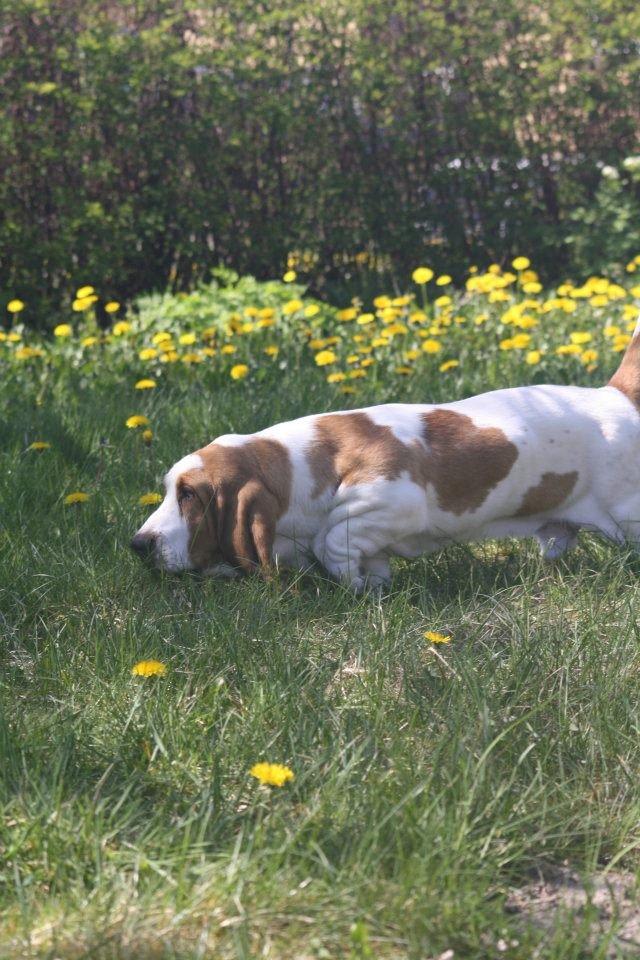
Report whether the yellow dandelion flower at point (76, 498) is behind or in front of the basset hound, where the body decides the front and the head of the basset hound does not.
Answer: in front

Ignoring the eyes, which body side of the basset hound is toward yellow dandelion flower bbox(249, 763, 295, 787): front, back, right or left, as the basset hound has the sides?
left

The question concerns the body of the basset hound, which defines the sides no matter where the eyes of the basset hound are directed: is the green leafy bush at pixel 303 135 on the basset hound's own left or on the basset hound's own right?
on the basset hound's own right

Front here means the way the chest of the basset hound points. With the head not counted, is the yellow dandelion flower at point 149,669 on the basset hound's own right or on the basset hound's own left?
on the basset hound's own left

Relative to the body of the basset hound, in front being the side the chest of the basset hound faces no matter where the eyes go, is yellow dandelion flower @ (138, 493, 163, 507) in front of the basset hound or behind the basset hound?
in front

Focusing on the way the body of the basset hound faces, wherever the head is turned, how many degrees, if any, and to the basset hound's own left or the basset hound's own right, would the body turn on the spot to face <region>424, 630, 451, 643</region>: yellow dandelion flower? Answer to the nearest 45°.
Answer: approximately 90° to the basset hound's own left

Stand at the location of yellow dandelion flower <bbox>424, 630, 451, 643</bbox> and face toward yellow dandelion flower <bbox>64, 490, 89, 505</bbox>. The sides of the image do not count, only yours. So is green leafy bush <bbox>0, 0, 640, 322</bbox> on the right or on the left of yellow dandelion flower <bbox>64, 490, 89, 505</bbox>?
right

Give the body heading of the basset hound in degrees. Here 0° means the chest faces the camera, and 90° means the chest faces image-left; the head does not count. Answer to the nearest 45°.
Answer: approximately 90°
